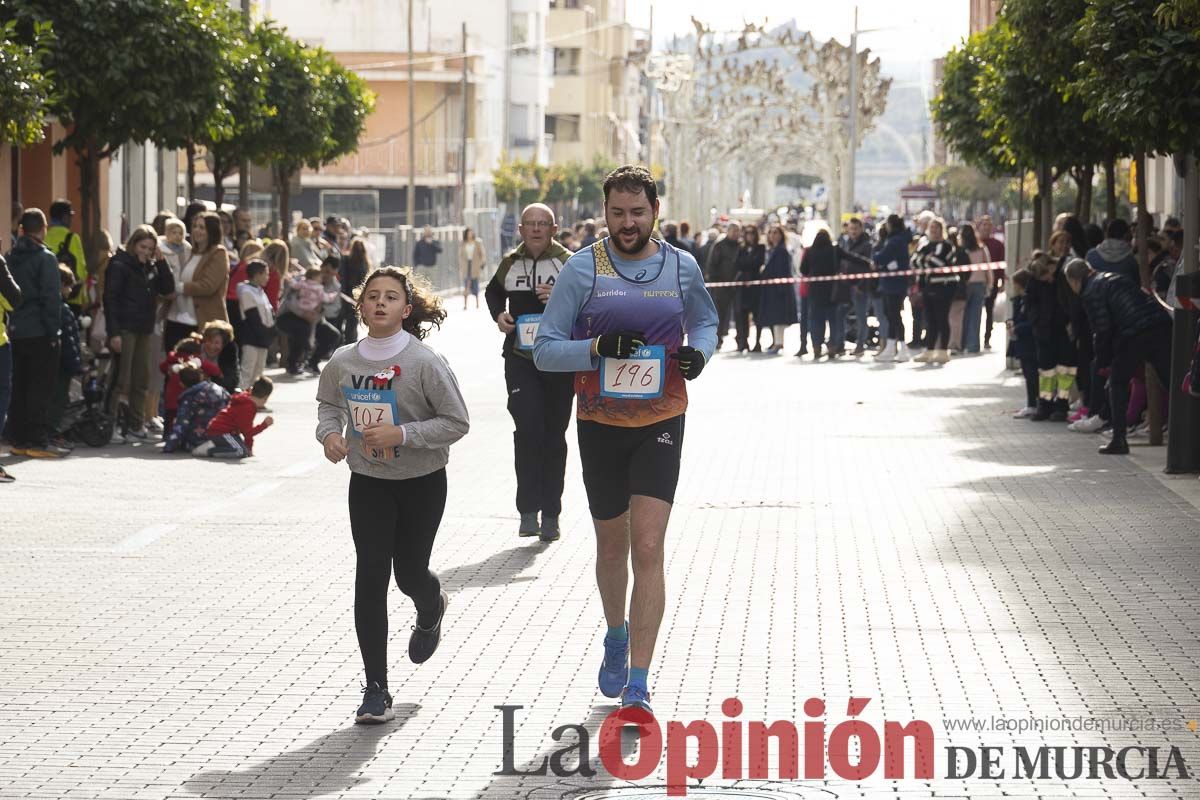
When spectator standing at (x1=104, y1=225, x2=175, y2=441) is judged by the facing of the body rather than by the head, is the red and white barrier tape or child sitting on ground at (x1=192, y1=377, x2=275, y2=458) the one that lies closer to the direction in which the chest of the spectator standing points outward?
the child sitting on ground

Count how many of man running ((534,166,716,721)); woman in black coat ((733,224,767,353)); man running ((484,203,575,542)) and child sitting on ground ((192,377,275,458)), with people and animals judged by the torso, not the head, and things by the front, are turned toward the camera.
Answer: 3

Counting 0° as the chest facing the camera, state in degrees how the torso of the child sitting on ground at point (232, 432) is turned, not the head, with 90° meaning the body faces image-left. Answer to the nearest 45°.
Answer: approximately 270°

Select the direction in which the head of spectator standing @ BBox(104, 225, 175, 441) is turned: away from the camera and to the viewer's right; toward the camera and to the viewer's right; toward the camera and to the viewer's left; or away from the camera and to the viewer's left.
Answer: toward the camera and to the viewer's right

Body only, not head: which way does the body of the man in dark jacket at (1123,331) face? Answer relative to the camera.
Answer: to the viewer's left

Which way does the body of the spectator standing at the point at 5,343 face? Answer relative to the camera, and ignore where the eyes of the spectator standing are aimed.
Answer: to the viewer's right

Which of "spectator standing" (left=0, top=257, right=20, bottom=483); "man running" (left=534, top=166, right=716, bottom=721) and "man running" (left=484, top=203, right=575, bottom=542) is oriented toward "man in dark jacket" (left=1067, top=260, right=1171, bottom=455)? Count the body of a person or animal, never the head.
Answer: the spectator standing

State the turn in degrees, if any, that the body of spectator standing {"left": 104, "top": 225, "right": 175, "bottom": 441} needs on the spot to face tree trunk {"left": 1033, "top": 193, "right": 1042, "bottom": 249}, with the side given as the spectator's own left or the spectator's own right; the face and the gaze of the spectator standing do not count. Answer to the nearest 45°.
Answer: approximately 90° to the spectator's own left

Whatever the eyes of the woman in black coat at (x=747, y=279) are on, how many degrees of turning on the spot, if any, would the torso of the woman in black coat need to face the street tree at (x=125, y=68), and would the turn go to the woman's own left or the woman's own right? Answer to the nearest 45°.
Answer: approximately 45° to the woman's own right

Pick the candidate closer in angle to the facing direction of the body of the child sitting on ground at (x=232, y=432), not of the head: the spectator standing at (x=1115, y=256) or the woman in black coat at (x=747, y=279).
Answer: the spectator standing

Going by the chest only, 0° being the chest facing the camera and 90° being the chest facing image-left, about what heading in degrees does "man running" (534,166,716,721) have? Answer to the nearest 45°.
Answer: approximately 0°
